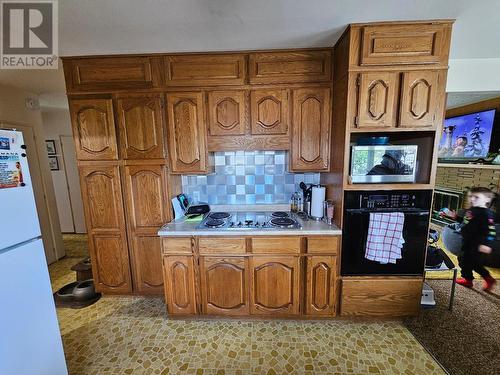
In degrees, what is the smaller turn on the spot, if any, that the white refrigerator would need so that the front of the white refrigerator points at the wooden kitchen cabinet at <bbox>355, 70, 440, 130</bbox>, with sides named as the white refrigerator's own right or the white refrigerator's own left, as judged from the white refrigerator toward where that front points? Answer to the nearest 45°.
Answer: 0° — it already faces it

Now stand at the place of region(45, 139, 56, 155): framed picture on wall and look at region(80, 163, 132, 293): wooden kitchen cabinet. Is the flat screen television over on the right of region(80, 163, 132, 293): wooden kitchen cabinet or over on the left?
left

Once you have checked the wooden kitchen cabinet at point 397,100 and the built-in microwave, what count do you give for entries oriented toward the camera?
2

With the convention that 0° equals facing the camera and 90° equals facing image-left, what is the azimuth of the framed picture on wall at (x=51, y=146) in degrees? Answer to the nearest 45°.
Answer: approximately 315°

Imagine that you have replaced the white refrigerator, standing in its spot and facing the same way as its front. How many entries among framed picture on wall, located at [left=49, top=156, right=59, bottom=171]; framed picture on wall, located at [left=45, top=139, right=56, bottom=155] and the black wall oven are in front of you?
1

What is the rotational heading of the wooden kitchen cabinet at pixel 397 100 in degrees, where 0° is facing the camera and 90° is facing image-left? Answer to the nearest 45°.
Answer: approximately 0°

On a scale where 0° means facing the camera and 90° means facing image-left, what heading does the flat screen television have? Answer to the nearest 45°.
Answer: approximately 45°
